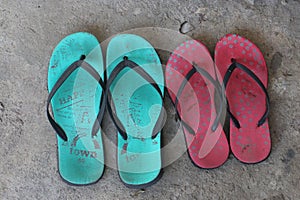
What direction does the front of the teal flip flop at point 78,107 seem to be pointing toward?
away from the camera

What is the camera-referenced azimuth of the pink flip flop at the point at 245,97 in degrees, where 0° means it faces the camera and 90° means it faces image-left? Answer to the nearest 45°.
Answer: approximately 180°

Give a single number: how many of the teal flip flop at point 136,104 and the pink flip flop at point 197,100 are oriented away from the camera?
2

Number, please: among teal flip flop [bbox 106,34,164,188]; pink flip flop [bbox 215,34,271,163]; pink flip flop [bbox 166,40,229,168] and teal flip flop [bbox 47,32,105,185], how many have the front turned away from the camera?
4

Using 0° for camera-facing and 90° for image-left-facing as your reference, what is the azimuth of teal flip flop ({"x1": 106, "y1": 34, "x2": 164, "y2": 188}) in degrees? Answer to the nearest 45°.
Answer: approximately 180°

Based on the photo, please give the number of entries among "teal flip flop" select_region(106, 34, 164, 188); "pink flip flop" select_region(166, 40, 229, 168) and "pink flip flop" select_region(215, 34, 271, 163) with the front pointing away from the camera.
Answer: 3

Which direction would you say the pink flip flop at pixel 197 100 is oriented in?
away from the camera
